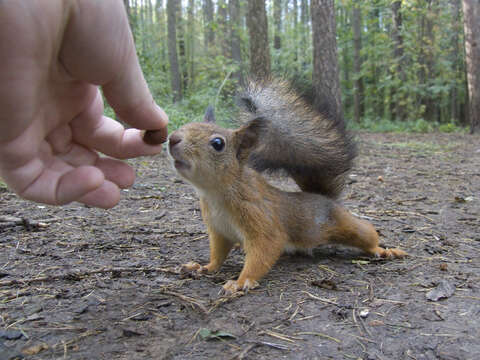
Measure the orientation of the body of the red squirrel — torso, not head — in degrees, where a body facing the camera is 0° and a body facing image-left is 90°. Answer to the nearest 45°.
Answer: approximately 45°

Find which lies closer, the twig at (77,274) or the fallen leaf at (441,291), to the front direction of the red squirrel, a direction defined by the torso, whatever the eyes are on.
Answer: the twig

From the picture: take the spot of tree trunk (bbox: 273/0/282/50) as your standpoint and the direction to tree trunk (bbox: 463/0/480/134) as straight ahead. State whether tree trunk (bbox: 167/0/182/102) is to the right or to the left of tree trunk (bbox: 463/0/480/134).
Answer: right

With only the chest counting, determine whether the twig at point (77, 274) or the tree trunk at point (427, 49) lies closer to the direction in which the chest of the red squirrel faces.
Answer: the twig

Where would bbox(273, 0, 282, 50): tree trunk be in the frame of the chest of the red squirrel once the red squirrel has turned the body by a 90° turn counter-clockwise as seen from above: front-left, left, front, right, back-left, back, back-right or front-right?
back-left

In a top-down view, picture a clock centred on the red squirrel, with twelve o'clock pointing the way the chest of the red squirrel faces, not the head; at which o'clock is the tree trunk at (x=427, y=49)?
The tree trunk is roughly at 5 o'clock from the red squirrel.
